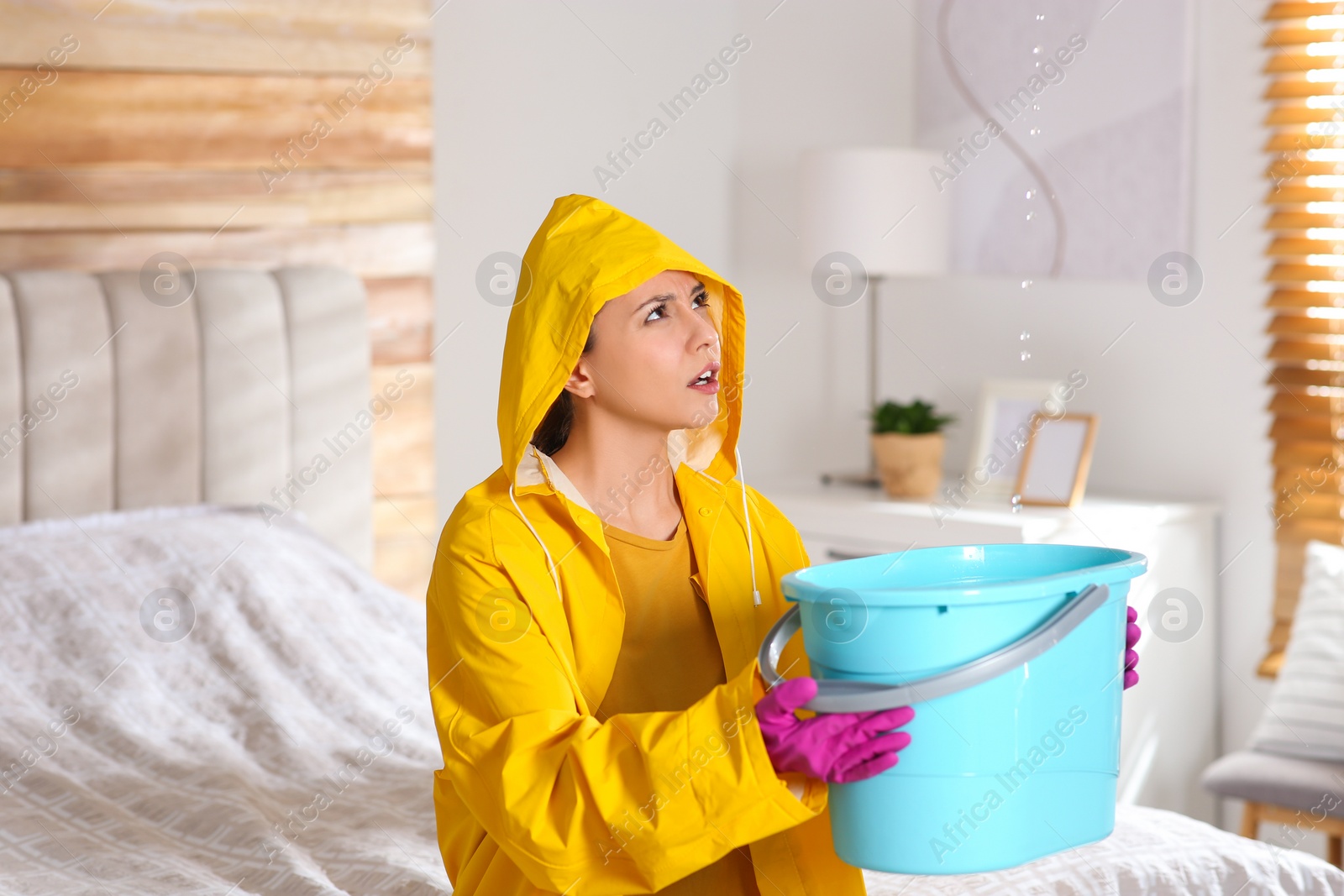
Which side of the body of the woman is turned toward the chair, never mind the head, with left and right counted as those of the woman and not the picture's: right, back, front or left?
left

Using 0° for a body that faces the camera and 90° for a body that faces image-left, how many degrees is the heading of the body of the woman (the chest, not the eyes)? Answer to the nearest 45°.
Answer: approximately 315°

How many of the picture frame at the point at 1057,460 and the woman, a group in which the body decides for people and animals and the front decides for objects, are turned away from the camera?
0

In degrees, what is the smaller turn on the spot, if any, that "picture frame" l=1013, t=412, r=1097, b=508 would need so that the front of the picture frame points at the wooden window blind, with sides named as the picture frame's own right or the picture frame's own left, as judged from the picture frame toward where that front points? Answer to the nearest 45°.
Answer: approximately 135° to the picture frame's own left

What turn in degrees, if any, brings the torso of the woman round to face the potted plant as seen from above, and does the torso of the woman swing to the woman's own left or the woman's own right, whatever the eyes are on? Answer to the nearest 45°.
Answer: approximately 135° to the woman's own left

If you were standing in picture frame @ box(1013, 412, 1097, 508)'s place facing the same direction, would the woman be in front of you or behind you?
in front

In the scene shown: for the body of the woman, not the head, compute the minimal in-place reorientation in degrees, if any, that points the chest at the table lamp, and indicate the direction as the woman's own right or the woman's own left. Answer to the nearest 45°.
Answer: approximately 135° to the woman's own left

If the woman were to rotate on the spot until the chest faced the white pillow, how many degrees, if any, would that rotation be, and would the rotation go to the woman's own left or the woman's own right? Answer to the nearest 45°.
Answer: approximately 90° to the woman's own left
